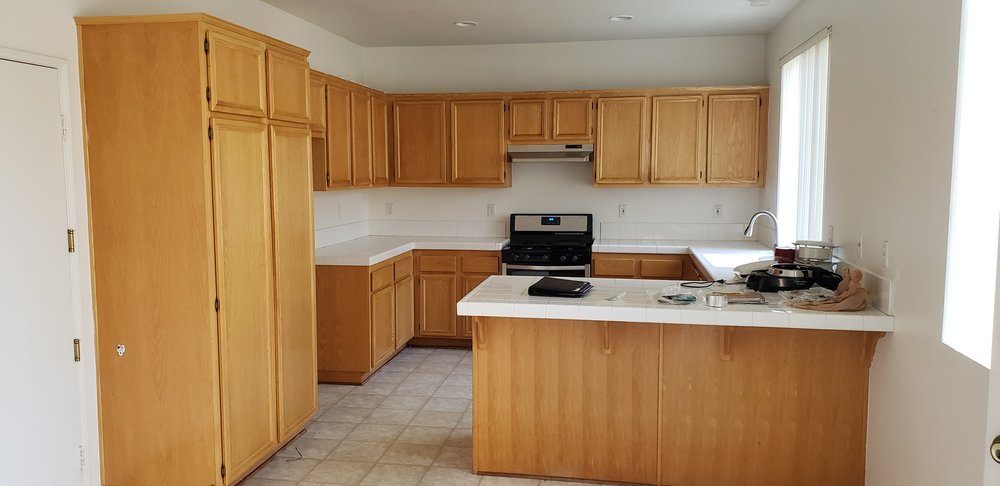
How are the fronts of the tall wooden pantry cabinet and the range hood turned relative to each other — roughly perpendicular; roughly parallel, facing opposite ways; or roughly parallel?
roughly perpendicular

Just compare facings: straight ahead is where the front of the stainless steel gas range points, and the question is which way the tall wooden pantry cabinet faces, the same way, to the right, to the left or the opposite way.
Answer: to the left

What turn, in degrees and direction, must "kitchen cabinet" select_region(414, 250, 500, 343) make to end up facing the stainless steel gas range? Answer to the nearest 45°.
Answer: approximately 90° to its left

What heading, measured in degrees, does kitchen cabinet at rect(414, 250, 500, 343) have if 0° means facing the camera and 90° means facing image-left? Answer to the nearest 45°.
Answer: approximately 0°

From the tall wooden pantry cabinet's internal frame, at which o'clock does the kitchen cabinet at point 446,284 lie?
The kitchen cabinet is roughly at 9 o'clock from the tall wooden pantry cabinet.

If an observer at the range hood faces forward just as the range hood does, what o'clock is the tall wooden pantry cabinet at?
The tall wooden pantry cabinet is roughly at 1 o'clock from the range hood.

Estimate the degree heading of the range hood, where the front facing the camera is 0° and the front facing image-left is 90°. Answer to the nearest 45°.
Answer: approximately 0°

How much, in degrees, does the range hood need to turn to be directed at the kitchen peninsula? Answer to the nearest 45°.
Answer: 0° — it already faces it
